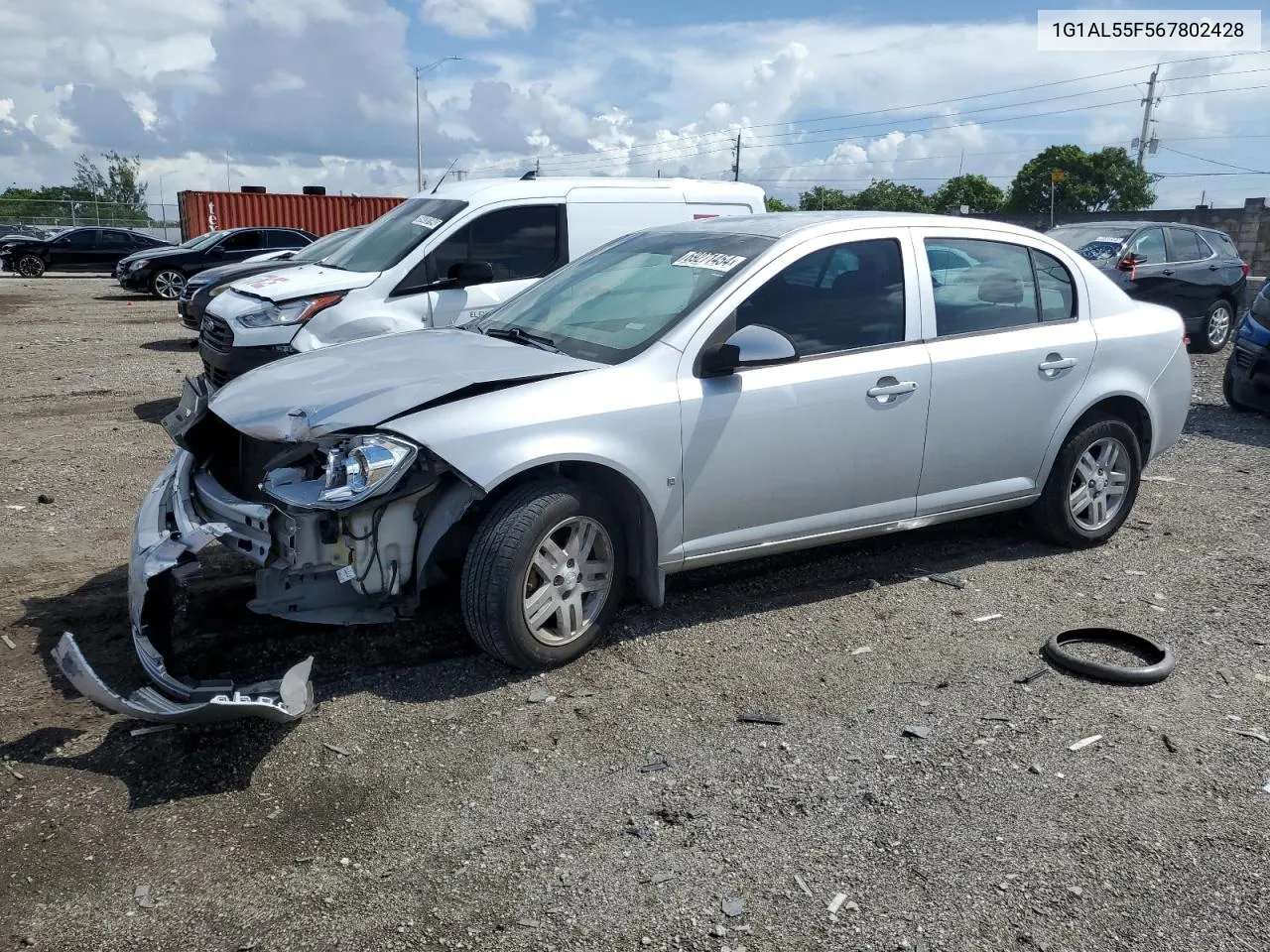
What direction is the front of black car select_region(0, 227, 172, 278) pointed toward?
to the viewer's left

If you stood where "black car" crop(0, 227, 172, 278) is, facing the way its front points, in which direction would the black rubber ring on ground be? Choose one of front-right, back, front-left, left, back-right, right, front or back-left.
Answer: left

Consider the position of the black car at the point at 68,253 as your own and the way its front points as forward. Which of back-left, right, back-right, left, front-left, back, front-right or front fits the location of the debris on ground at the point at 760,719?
left

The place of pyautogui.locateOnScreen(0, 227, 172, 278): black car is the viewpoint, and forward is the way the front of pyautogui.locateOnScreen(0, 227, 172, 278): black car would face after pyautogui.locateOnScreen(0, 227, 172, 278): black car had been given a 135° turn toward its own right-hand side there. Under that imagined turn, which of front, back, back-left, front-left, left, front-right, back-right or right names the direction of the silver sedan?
back-right

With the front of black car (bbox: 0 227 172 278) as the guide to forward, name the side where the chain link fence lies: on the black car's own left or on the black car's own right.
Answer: on the black car's own right

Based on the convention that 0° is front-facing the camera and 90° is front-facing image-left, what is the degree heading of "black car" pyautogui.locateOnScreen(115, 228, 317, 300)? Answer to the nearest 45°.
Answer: approximately 45°

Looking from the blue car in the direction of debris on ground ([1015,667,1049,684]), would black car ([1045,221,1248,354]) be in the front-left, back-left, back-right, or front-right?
back-right
